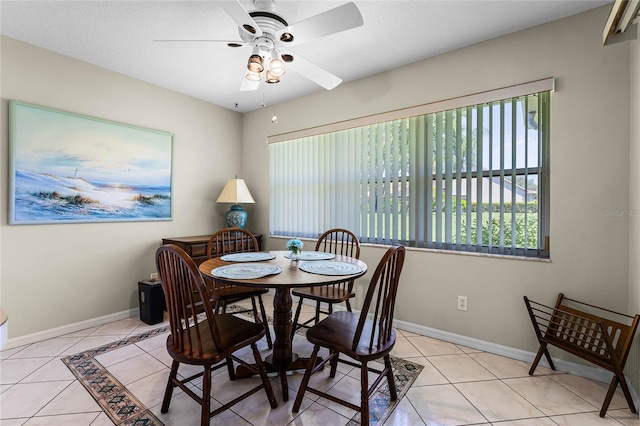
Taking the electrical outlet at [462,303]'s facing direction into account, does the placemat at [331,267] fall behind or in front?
in front

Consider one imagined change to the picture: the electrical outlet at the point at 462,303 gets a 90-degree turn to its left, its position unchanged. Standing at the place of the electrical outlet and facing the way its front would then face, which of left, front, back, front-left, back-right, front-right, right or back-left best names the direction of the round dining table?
back-right

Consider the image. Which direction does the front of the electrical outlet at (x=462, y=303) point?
toward the camera

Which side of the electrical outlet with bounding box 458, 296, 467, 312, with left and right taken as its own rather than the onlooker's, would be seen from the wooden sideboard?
right

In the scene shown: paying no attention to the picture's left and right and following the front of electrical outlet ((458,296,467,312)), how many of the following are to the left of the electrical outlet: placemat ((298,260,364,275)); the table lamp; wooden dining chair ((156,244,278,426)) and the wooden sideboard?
0

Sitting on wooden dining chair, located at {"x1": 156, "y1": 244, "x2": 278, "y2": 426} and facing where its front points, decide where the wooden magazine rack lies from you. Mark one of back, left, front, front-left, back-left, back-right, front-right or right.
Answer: front-right

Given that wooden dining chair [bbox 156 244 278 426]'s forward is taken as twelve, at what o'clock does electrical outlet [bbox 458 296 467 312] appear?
The electrical outlet is roughly at 1 o'clock from the wooden dining chair.

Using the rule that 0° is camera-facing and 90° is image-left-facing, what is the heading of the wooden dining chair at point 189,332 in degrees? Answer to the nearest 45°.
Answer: approximately 225°

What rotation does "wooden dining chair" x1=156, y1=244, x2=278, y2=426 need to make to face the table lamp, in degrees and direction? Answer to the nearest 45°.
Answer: approximately 45° to its left

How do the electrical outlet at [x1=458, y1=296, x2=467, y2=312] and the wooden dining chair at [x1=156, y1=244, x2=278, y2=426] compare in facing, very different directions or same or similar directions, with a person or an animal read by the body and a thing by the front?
very different directions

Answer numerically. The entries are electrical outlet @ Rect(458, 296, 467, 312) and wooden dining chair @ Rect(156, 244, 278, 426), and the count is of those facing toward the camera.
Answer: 1

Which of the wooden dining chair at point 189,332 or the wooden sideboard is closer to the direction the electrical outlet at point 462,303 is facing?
the wooden dining chair

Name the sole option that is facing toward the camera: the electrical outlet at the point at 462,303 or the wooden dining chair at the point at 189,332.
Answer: the electrical outlet

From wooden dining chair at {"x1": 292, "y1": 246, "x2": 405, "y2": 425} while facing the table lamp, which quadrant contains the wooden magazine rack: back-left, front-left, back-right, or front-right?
back-right

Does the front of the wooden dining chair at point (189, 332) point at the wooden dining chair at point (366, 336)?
no

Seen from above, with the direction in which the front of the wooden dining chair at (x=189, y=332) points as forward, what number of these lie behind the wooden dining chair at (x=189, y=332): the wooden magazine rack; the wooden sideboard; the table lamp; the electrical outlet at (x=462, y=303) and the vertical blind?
0

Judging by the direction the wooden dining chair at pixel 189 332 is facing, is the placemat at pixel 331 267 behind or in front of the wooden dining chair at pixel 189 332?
in front
